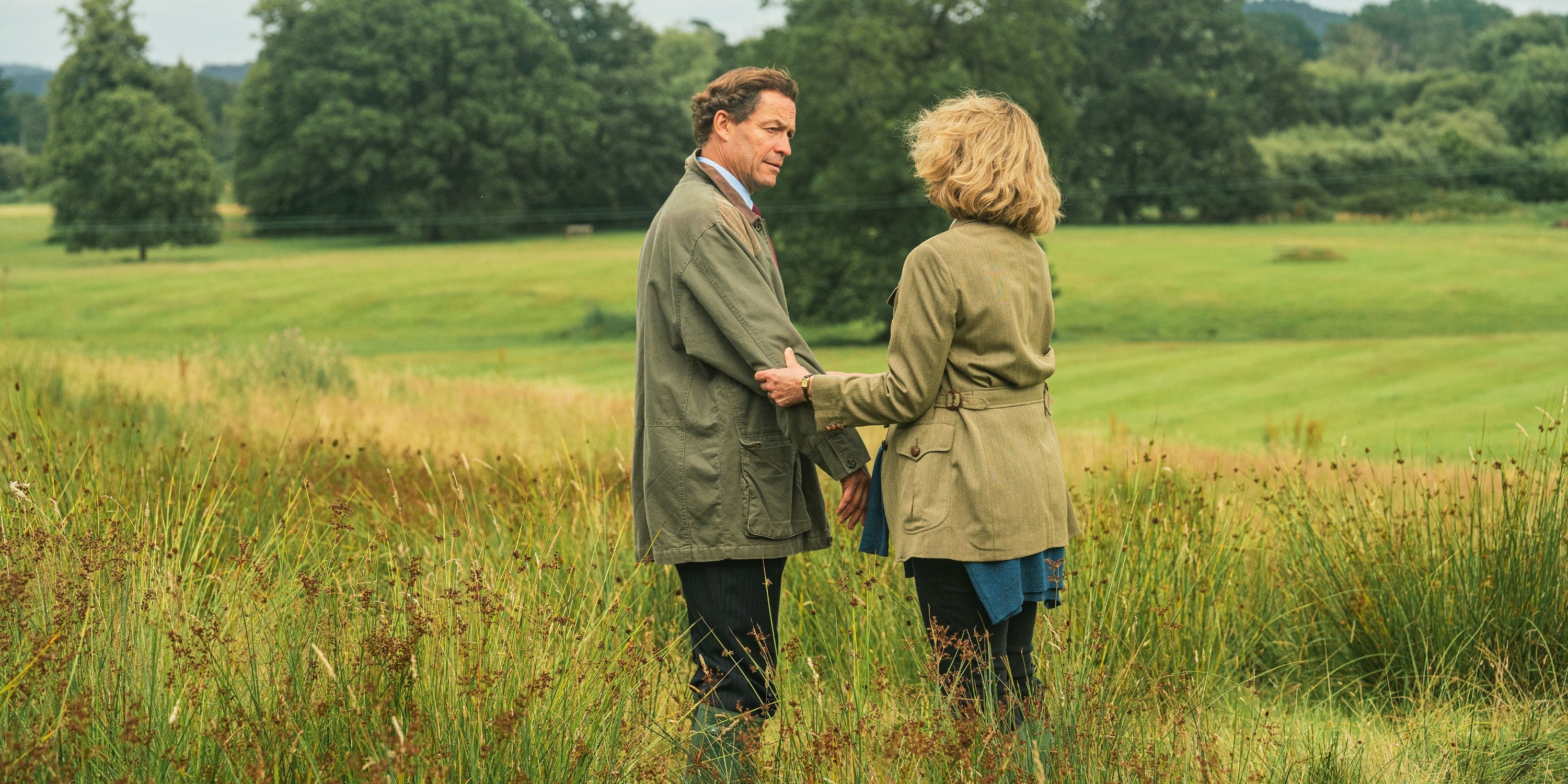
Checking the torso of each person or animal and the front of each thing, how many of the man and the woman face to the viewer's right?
1

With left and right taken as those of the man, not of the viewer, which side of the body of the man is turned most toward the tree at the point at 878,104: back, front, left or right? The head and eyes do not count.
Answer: left

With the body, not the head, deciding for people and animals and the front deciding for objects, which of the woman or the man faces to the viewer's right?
the man

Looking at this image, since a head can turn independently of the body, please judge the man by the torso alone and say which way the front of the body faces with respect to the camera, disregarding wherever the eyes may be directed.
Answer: to the viewer's right

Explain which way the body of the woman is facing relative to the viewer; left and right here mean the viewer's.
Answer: facing away from the viewer and to the left of the viewer

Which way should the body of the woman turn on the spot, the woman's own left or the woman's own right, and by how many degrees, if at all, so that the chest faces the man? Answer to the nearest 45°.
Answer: approximately 45° to the woman's own left

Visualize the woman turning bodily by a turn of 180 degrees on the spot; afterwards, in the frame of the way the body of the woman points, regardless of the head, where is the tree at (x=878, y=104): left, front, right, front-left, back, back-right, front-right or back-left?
back-left
